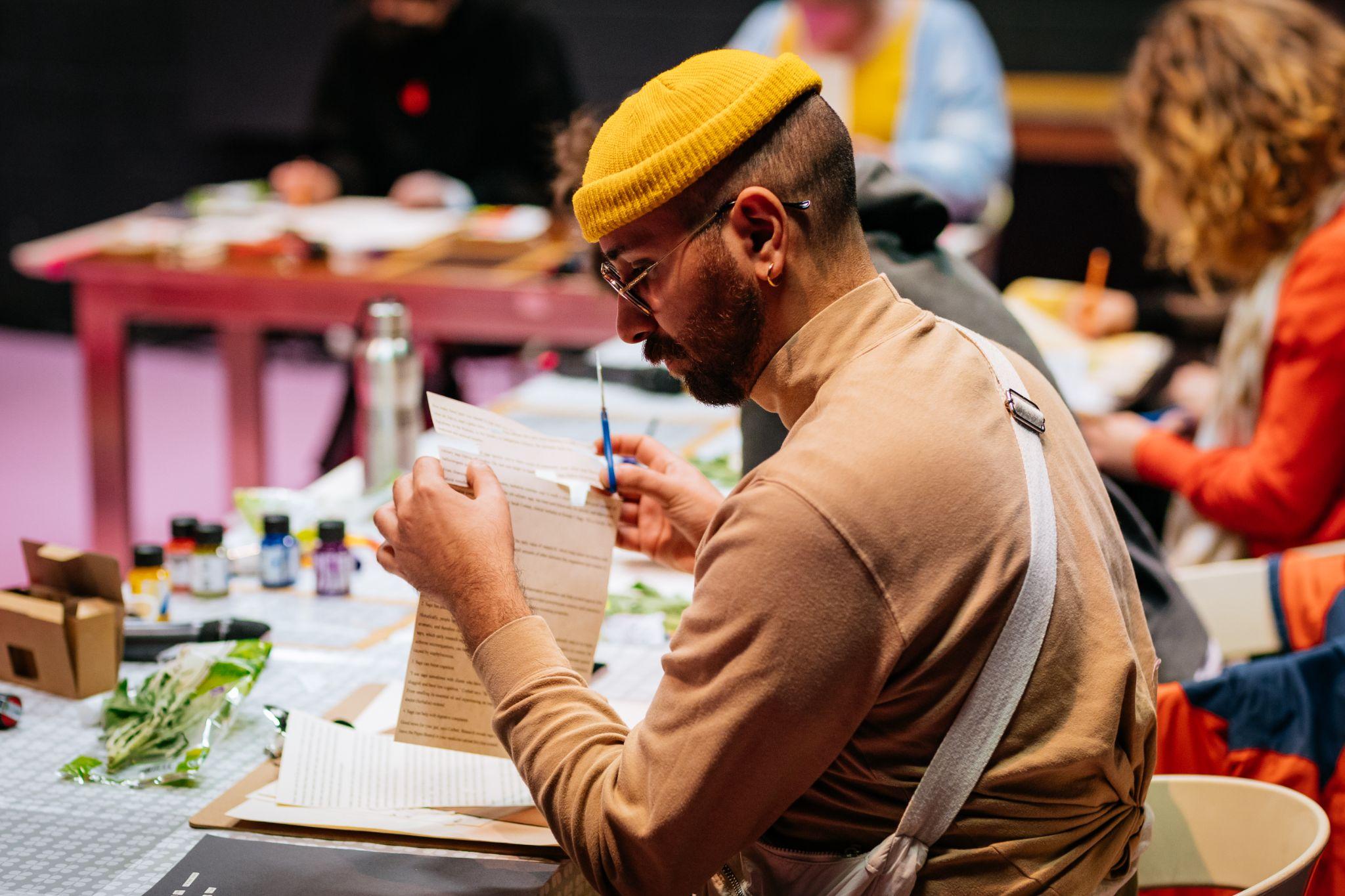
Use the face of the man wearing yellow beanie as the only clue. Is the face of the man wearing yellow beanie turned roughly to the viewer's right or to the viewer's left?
to the viewer's left

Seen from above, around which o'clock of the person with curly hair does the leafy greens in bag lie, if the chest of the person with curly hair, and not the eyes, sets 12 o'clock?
The leafy greens in bag is roughly at 10 o'clock from the person with curly hair.

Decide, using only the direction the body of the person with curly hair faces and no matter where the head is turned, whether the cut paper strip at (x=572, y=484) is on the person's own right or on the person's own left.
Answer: on the person's own left

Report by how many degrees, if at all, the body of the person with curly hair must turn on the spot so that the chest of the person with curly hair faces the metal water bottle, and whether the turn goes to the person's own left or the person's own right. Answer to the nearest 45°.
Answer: approximately 45° to the person's own left

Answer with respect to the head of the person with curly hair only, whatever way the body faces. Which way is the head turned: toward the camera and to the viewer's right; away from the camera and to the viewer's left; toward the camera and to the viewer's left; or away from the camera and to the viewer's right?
away from the camera and to the viewer's left

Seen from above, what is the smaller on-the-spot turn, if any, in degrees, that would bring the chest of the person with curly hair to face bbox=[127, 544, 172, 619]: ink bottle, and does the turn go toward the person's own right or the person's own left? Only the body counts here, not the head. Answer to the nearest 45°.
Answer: approximately 45° to the person's own left

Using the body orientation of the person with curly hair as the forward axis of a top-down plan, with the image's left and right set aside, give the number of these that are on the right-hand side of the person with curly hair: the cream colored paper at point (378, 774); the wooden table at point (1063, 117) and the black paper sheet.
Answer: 1

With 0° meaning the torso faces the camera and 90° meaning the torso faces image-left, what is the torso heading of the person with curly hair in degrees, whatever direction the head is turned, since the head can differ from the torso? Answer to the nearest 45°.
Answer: approximately 90°

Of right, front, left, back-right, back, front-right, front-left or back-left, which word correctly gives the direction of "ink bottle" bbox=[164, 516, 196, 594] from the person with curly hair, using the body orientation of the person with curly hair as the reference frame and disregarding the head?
front-left

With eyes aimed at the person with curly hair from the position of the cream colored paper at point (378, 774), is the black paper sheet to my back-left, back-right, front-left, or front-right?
back-right

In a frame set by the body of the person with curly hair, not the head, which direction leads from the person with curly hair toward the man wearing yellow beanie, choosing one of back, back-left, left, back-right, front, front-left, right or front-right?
left
